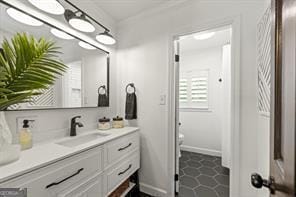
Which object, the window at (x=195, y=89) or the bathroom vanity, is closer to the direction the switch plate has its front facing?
the bathroom vanity

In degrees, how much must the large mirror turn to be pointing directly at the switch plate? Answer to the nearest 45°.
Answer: approximately 45° to its left

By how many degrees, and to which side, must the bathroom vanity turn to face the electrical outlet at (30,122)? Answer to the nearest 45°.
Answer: approximately 180°

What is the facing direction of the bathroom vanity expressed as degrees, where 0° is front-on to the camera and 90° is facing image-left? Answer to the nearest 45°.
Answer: approximately 315°

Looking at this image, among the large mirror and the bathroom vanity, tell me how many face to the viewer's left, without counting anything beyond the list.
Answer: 0

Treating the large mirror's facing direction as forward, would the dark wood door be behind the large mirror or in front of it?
in front

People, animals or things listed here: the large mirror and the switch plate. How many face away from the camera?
0

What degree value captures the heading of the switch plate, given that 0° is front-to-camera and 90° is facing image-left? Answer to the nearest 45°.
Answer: approximately 0°
